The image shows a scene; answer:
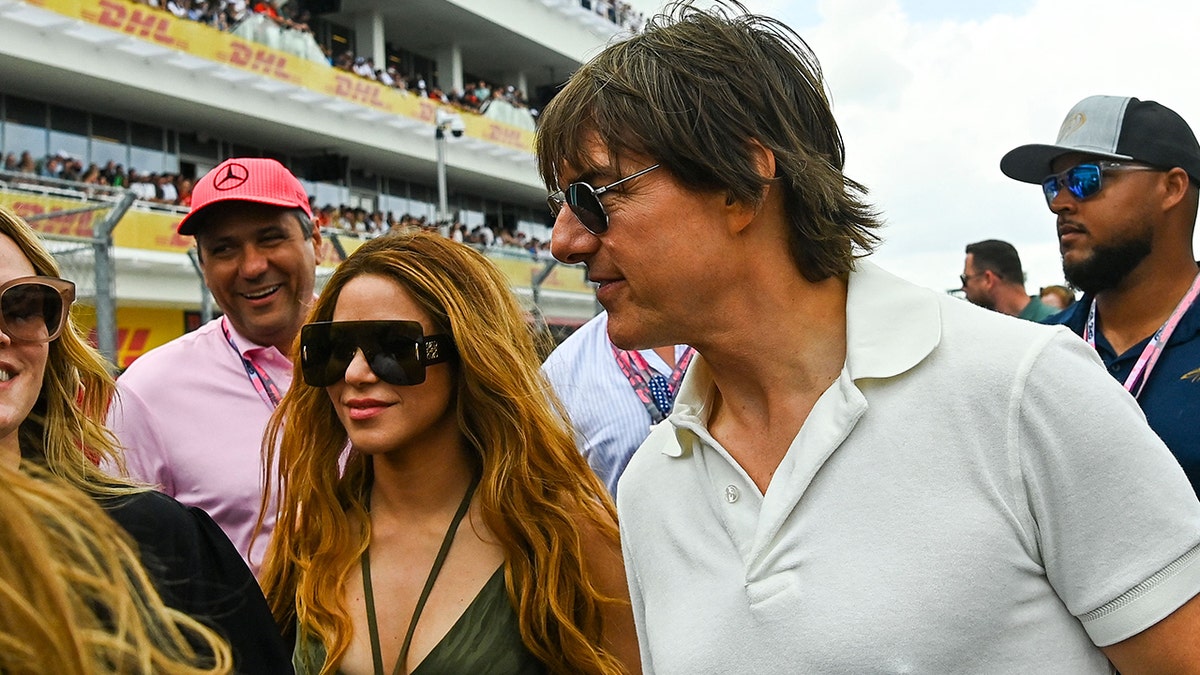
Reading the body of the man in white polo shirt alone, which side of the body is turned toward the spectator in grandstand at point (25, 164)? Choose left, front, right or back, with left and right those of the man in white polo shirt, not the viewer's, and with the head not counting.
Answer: right

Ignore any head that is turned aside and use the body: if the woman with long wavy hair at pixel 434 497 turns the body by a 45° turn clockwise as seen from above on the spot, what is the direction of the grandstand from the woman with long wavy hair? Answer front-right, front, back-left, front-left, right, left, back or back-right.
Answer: right

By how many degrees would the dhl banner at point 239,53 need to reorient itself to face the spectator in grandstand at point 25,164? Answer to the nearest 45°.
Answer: approximately 90° to its right

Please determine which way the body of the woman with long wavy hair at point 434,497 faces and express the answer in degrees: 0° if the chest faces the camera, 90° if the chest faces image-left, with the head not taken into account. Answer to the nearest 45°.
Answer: approximately 45°

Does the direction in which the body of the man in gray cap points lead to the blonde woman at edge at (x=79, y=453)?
yes

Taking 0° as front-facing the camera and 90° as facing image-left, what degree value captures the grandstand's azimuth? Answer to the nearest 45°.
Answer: approximately 315°
